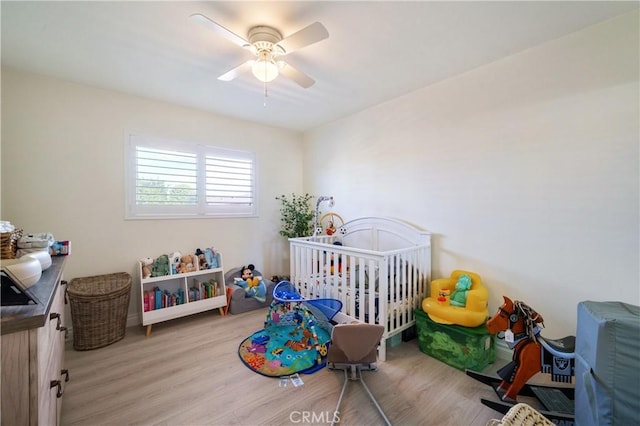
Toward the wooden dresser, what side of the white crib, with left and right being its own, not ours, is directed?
front

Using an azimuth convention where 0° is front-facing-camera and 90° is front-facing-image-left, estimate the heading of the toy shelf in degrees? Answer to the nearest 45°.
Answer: approximately 315°

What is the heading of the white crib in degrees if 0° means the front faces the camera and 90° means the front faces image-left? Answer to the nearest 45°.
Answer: approximately 45°

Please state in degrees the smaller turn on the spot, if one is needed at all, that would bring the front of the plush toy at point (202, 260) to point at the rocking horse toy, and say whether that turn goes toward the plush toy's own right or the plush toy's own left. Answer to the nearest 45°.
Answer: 0° — it already faces it

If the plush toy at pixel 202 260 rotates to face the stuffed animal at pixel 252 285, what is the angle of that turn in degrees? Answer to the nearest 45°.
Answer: approximately 45° to its left

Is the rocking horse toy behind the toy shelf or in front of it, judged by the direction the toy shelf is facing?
in front

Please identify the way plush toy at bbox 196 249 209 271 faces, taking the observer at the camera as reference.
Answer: facing the viewer and to the right of the viewer
